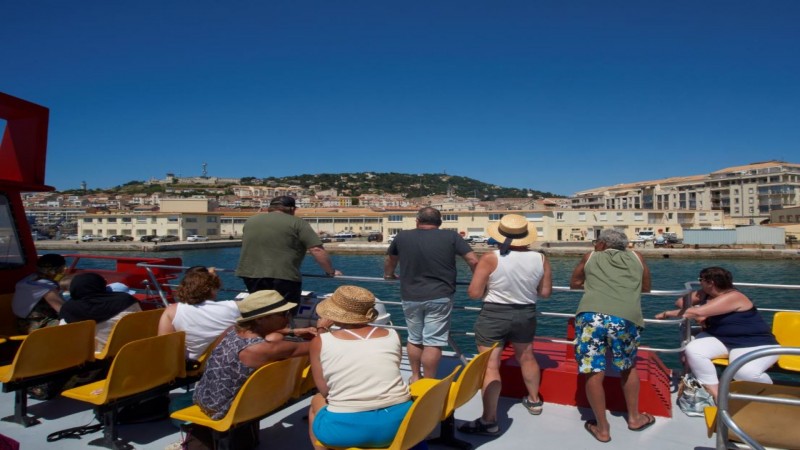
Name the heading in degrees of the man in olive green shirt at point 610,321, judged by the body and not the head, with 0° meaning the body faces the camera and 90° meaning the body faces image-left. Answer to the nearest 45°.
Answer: approximately 180°

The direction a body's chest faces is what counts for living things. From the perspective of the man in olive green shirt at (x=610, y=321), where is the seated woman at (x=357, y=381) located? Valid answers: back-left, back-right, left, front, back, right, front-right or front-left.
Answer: back-left

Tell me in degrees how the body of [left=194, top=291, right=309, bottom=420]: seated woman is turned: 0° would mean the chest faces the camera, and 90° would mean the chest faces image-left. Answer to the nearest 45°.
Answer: approximately 225°

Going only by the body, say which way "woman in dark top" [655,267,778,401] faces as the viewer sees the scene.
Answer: to the viewer's left

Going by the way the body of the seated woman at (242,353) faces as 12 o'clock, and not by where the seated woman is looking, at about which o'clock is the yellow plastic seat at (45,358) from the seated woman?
The yellow plastic seat is roughly at 9 o'clock from the seated woman.

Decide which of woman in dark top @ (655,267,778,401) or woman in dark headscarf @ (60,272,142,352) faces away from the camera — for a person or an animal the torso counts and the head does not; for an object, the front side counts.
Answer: woman in dark headscarf @ (60,272,142,352)

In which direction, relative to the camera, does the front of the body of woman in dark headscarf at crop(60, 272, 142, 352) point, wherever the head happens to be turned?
away from the camera

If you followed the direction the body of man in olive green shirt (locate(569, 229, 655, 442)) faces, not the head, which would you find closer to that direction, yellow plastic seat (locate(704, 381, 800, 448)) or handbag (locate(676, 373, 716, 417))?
the handbag

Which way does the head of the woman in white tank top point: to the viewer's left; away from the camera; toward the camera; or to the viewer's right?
away from the camera

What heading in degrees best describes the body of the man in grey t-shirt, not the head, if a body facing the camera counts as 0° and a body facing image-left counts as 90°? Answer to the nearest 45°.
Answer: approximately 180°

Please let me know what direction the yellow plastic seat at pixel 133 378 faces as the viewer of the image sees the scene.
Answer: facing away from the viewer and to the left of the viewer

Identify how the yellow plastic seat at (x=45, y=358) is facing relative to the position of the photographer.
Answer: facing away from the viewer and to the left of the viewer
